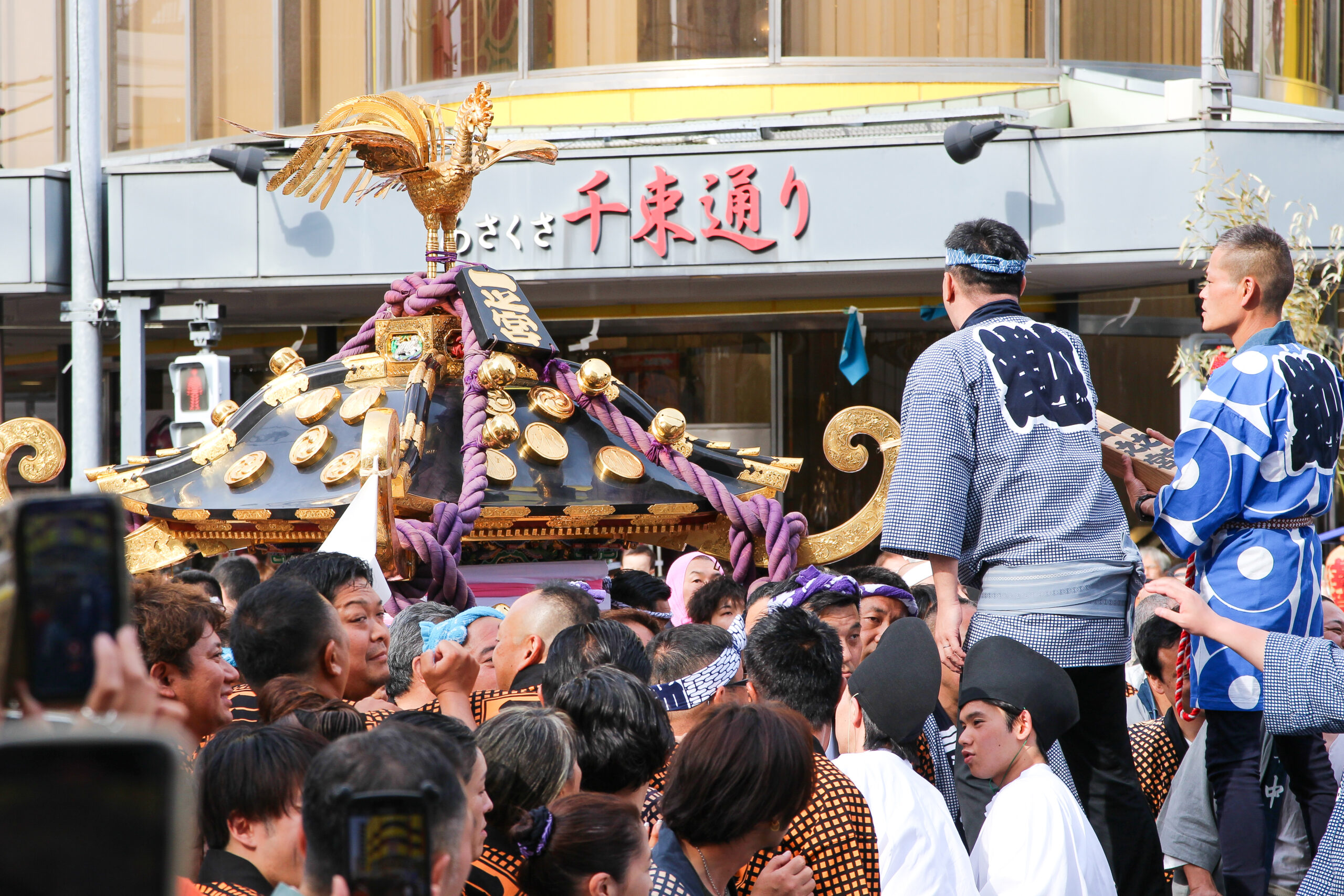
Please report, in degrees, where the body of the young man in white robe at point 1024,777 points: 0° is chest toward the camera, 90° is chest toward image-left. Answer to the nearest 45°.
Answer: approximately 90°

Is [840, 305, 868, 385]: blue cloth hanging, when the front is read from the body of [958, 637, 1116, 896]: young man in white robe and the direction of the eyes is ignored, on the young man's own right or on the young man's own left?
on the young man's own right

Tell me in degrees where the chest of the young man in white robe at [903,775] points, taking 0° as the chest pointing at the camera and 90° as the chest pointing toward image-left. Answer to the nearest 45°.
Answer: approximately 135°
